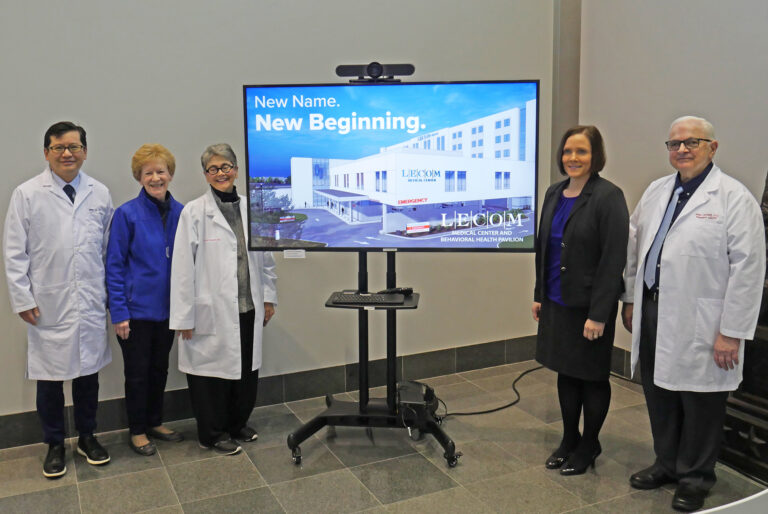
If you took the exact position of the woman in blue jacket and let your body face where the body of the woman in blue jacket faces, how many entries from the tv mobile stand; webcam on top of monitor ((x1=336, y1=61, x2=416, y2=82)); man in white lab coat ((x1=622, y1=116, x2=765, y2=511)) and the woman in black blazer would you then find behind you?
0

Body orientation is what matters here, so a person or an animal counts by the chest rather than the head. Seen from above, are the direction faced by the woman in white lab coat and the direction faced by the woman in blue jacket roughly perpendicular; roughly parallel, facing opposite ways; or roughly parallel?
roughly parallel

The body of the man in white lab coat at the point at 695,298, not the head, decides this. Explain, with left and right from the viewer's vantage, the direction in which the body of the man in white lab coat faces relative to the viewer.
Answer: facing the viewer and to the left of the viewer

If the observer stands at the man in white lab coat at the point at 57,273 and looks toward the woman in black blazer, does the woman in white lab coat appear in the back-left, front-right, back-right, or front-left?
front-left

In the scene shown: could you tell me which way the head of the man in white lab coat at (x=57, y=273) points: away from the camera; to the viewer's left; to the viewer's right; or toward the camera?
toward the camera

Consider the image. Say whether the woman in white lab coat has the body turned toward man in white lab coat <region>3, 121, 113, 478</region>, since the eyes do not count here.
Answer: no

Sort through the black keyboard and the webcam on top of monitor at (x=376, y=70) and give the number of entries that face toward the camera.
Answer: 2

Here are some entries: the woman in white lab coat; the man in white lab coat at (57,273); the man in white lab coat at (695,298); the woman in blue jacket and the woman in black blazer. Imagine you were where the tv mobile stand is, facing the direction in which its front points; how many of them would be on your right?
3

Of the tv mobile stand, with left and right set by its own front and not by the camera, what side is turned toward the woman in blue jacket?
right

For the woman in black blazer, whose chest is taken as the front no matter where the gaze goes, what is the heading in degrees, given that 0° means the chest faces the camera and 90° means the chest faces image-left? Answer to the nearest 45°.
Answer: approximately 45°

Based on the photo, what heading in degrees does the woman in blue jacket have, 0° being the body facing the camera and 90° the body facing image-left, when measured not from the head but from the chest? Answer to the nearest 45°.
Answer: approximately 315°

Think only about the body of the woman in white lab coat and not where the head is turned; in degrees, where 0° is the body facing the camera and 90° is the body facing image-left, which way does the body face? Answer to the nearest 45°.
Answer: approximately 315°

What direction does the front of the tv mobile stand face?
toward the camera

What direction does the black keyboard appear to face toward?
toward the camera

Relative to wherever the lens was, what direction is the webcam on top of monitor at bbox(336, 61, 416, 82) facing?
facing the viewer
